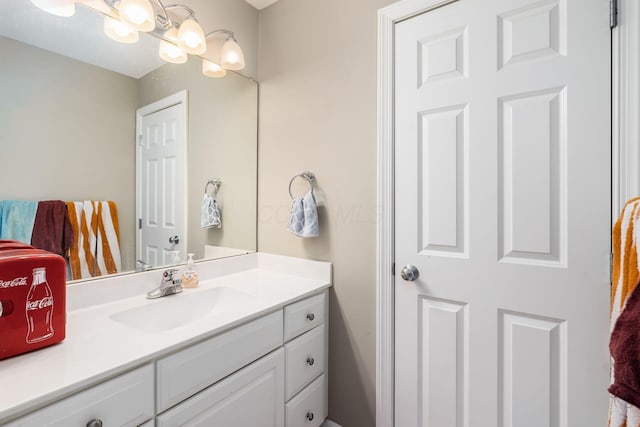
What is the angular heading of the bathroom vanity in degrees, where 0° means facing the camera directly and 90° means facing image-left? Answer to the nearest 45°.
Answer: approximately 315°

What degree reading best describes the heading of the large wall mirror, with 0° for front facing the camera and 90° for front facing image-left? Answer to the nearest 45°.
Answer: approximately 315°

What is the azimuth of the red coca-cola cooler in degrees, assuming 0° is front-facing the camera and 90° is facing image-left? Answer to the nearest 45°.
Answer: approximately 315°

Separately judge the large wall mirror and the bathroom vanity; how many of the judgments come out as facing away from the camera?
0

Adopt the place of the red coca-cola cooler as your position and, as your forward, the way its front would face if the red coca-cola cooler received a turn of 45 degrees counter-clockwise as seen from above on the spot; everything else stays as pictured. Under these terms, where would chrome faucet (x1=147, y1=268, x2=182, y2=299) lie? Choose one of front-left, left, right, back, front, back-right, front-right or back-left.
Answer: front-left
